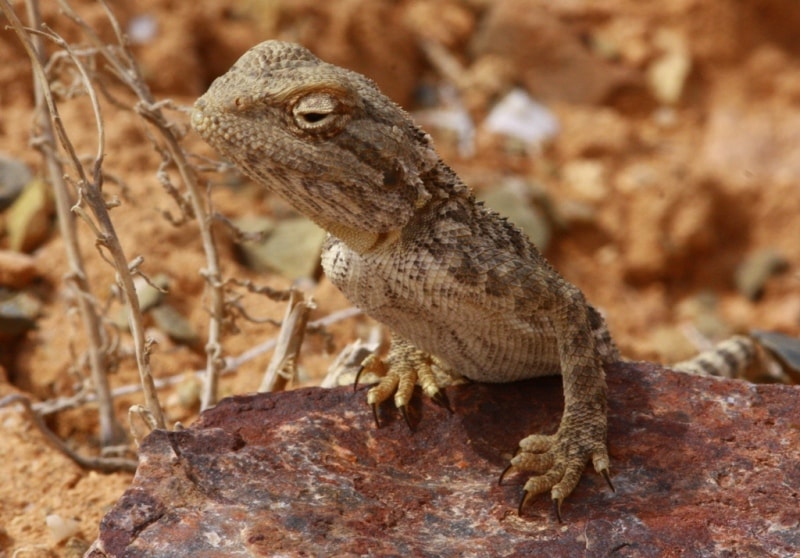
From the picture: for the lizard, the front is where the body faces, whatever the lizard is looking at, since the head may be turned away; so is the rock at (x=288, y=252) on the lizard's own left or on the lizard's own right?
on the lizard's own right

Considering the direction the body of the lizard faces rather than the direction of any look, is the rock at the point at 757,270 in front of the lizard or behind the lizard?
behind

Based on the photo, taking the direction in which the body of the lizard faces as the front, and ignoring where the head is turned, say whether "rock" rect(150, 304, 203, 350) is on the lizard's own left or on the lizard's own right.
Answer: on the lizard's own right

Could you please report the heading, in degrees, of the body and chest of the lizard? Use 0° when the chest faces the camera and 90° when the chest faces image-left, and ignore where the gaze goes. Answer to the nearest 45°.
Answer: approximately 45°

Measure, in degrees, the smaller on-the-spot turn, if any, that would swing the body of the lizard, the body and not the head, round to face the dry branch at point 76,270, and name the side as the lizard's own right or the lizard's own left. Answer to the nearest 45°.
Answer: approximately 90° to the lizard's own right

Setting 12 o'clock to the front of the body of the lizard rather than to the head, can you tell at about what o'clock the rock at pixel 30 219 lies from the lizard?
The rock is roughly at 3 o'clock from the lizard.

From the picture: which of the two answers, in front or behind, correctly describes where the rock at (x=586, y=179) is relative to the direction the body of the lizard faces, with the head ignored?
behind

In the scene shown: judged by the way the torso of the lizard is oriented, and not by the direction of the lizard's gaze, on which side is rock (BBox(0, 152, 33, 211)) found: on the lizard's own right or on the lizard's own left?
on the lizard's own right
